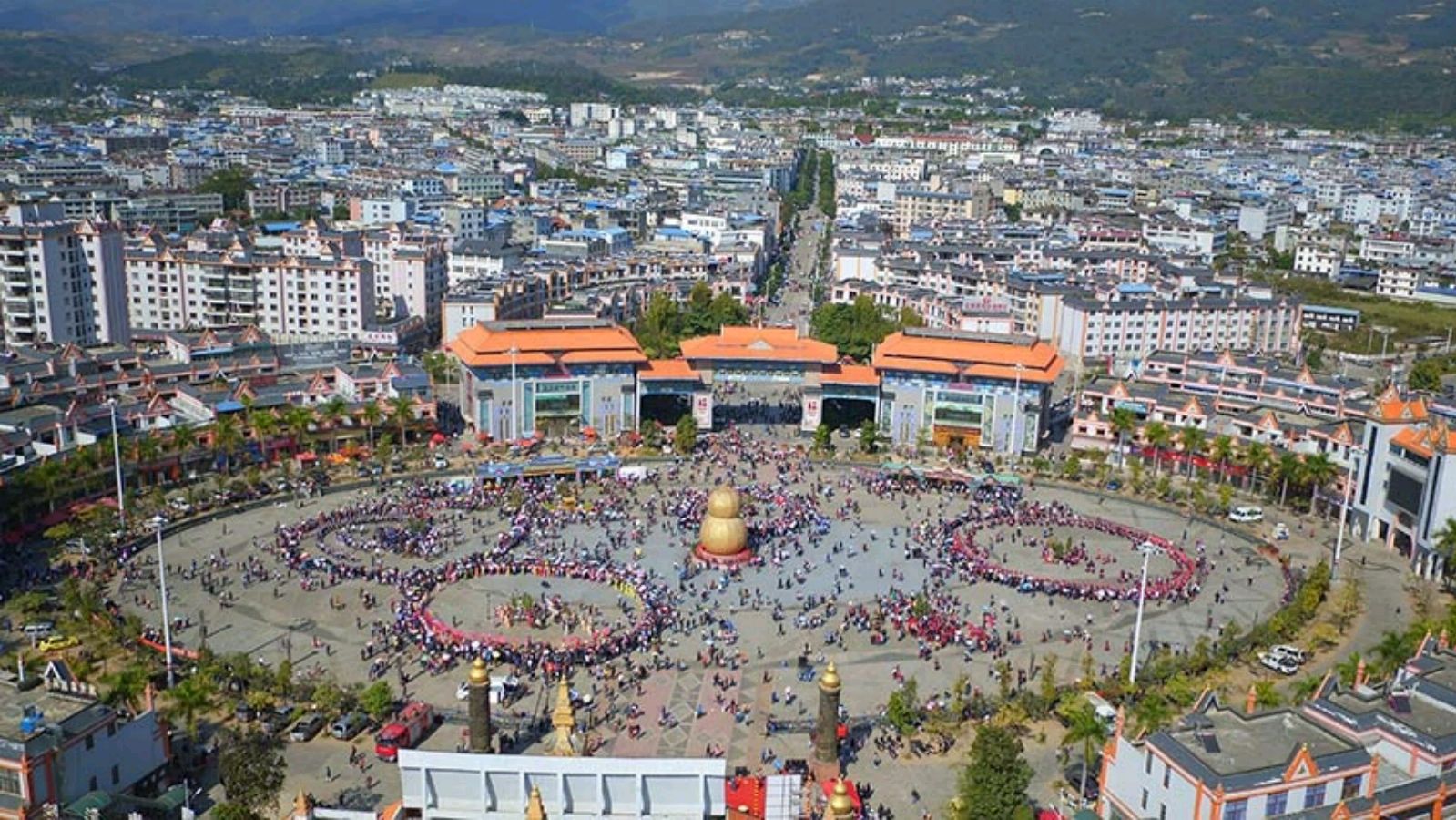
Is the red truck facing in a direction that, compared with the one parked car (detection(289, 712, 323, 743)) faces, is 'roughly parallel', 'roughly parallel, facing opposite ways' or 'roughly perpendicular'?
roughly parallel

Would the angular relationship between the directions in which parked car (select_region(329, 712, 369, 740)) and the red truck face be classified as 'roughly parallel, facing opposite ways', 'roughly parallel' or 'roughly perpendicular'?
roughly parallel

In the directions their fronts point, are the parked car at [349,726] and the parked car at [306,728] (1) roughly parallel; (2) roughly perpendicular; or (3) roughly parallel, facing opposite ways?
roughly parallel
